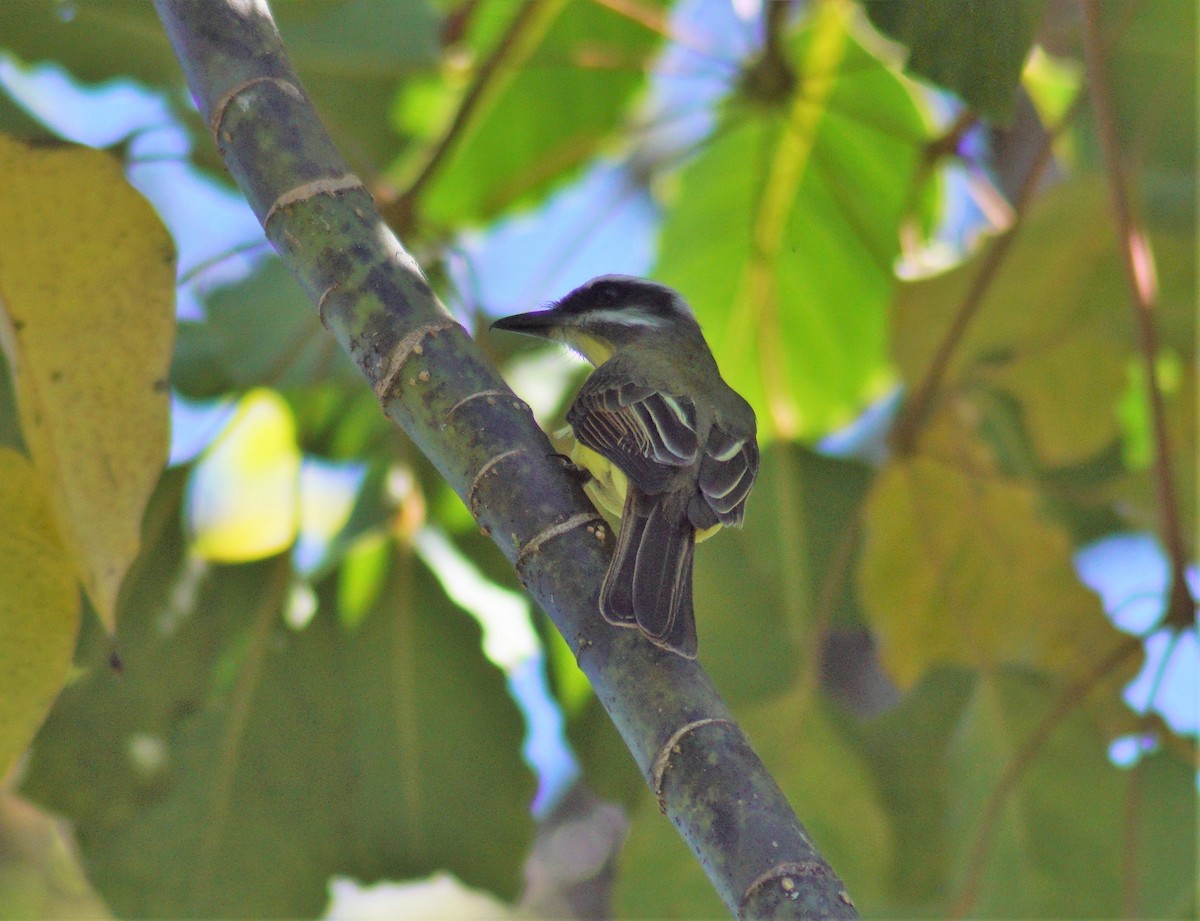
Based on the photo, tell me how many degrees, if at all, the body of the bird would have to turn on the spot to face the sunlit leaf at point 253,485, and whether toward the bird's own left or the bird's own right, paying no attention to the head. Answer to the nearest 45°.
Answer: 0° — it already faces it

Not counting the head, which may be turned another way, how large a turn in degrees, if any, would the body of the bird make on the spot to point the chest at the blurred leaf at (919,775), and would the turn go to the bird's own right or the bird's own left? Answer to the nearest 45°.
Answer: approximately 90° to the bird's own right

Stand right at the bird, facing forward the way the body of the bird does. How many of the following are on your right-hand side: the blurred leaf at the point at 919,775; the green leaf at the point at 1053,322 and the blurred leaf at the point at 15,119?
2

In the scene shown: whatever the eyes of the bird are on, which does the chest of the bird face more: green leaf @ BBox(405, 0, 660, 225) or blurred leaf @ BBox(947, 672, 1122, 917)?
the green leaf

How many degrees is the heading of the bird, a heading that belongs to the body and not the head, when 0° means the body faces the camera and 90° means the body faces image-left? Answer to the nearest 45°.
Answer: approximately 135°

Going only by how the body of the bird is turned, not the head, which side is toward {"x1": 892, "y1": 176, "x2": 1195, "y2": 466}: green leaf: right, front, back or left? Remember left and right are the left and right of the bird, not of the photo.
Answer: right

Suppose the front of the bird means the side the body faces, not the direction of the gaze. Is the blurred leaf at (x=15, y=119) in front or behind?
in front

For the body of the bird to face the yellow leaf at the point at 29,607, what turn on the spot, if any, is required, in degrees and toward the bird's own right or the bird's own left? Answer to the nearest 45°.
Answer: approximately 90° to the bird's own left

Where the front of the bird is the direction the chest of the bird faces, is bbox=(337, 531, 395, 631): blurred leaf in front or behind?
in front
